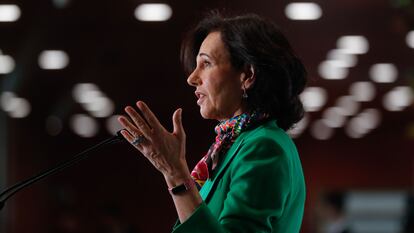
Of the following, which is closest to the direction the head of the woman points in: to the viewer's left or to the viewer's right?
to the viewer's left

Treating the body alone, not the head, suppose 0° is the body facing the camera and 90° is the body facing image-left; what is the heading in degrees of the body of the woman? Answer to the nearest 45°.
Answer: approximately 90°
